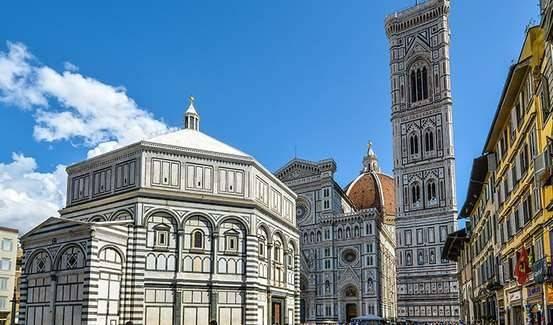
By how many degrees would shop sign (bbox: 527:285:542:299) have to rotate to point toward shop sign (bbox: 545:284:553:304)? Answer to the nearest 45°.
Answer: approximately 45° to its left

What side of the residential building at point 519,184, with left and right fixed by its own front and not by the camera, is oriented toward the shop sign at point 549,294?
left

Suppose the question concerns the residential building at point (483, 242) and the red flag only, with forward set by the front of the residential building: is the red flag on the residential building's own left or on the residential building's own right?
on the residential building's own left

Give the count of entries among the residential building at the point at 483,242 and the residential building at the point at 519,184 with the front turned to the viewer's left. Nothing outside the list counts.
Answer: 2

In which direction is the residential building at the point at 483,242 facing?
to the viewer's left

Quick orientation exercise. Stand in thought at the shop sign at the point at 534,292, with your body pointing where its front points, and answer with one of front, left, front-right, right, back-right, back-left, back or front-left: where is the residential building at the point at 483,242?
back-right

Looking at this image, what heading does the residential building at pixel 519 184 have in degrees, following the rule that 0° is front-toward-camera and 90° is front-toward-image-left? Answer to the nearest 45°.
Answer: approximately 90°

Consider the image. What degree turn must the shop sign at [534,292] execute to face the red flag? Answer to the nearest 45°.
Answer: approximately 45° to its right

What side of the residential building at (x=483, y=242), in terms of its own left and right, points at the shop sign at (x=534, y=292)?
left

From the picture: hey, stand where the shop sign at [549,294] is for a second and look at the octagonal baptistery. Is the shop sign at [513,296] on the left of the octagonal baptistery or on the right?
right
